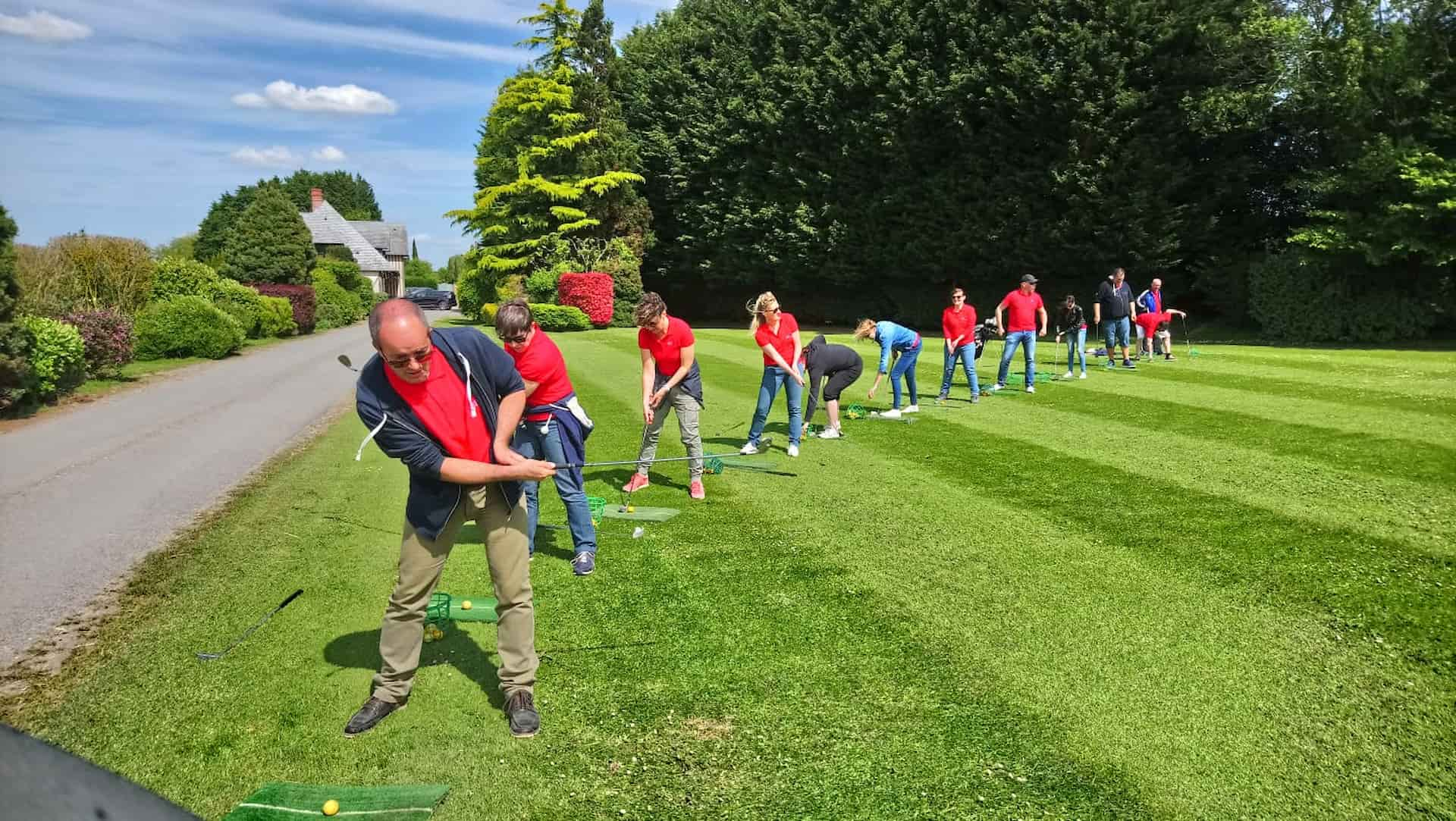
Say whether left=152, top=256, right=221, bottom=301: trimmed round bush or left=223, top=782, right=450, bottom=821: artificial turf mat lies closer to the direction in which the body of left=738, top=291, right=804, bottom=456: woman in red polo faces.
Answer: the artificial turf mat

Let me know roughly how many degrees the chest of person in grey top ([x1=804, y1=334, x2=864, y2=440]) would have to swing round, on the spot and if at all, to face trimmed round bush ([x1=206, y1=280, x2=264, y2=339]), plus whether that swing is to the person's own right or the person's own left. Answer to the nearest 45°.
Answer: approximately 45° to the person's own right

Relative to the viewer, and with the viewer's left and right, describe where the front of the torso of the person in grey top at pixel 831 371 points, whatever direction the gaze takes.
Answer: facing to the left of the viewer

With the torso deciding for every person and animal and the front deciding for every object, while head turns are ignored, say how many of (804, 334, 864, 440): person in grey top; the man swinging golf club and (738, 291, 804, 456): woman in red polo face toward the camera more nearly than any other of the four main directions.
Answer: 2

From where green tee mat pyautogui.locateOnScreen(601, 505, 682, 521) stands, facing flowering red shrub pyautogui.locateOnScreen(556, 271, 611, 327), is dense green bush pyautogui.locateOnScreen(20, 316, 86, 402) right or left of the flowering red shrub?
left

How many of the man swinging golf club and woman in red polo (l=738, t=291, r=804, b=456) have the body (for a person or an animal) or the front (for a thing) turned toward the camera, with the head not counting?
2
